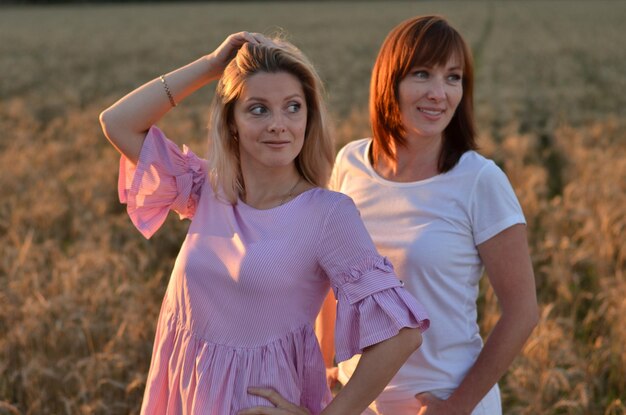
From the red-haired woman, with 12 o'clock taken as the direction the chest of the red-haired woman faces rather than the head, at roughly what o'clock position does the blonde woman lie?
The blonde woman is roughly at 12 o'clock from the red-haired woman.

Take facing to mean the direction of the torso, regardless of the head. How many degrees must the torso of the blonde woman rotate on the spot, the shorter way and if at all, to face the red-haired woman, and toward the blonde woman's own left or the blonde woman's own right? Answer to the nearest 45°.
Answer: approximately 180°

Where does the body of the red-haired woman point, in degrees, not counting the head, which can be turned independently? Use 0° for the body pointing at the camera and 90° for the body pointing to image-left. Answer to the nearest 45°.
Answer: approximately 45°

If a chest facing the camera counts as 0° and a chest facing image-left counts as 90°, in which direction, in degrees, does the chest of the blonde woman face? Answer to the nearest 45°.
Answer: approximately 45°
